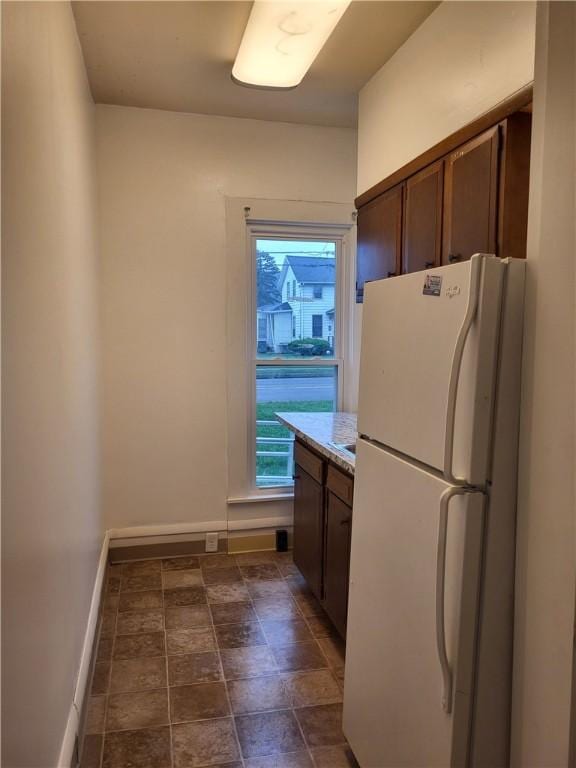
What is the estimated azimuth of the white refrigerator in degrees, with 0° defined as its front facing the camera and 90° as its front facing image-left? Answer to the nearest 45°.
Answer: approximately 45°
